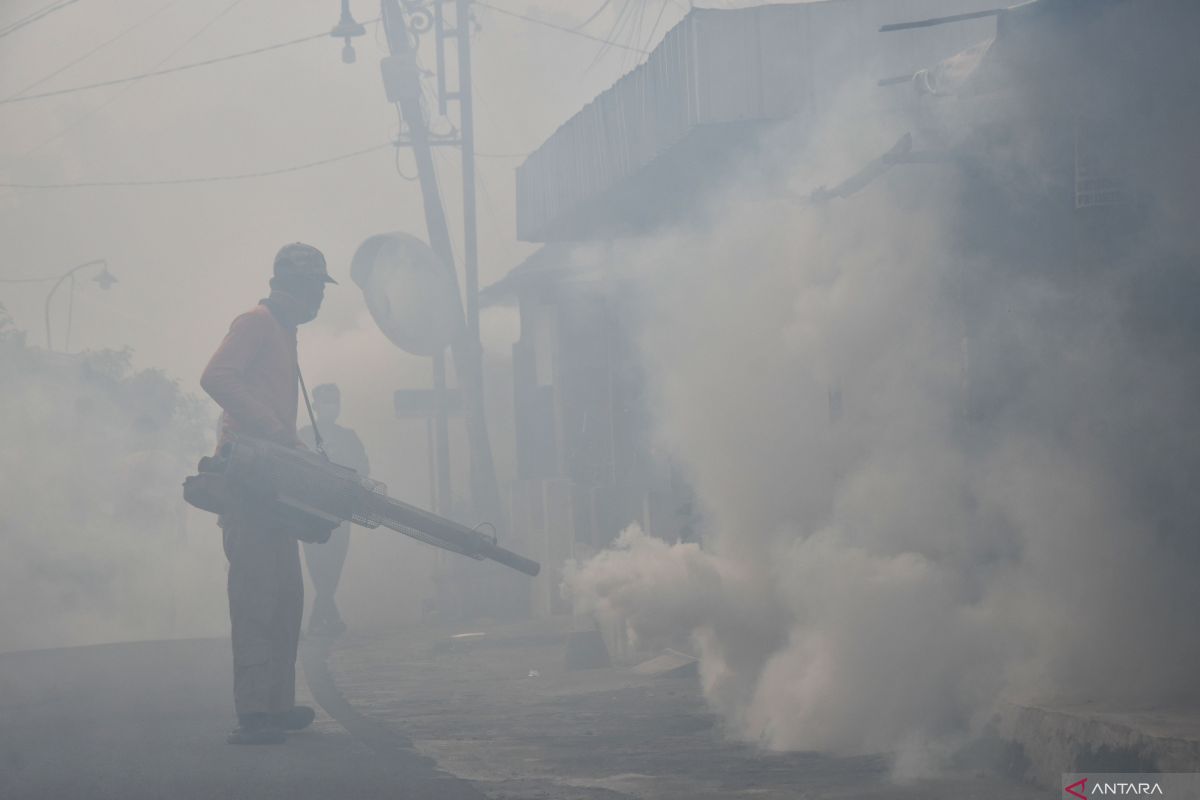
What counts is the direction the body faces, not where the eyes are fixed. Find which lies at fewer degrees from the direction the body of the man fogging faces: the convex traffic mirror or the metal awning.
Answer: the metal awning

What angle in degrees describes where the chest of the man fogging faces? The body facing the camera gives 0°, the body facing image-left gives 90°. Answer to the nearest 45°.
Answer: approximately 270°

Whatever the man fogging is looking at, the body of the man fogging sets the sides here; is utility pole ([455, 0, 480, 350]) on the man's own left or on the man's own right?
on the man's own left

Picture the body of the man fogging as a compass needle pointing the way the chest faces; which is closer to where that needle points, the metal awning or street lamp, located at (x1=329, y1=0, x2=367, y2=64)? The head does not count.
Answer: the metal awning

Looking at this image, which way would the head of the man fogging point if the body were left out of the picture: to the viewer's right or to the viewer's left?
to the viewer's right

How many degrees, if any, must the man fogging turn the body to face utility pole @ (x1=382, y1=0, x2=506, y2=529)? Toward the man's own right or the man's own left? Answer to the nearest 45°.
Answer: approximately 90° to the man's own left

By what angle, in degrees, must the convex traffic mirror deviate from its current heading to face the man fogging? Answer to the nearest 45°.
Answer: approximately 45° to its right

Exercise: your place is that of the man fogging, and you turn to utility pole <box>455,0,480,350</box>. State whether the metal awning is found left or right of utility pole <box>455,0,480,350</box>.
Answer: right
